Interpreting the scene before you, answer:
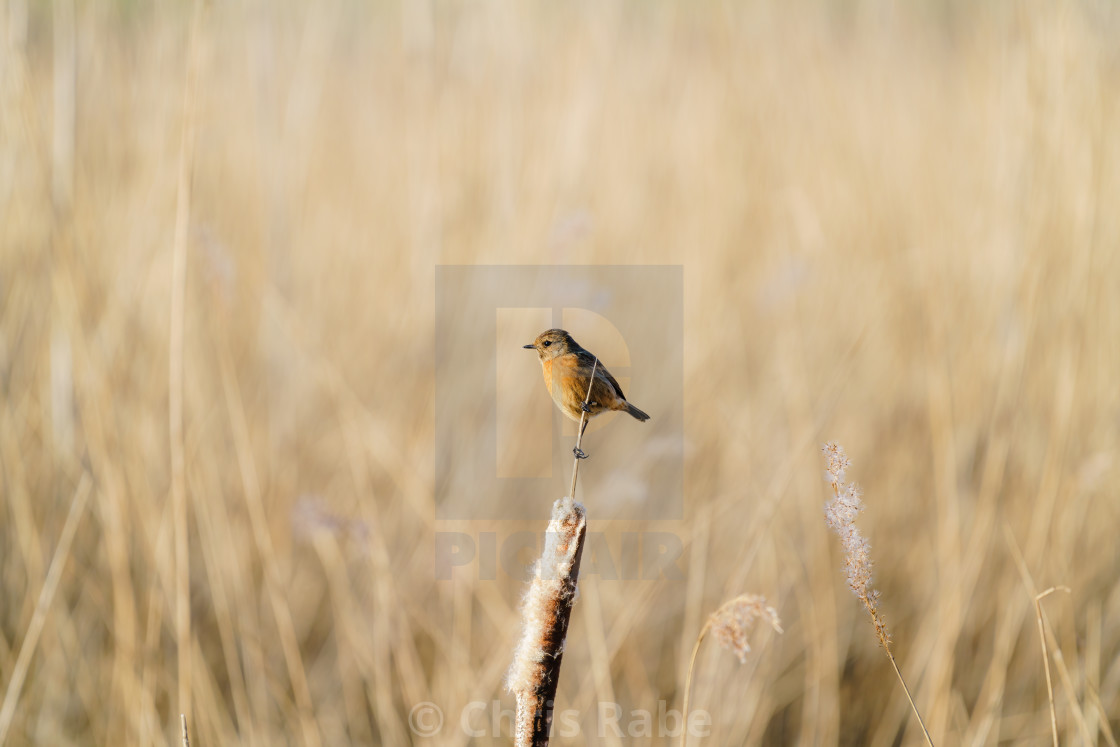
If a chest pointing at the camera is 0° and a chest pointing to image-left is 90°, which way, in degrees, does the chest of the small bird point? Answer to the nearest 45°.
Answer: approximately 90°

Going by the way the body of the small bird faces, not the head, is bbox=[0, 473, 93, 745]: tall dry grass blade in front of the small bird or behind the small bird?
in front
